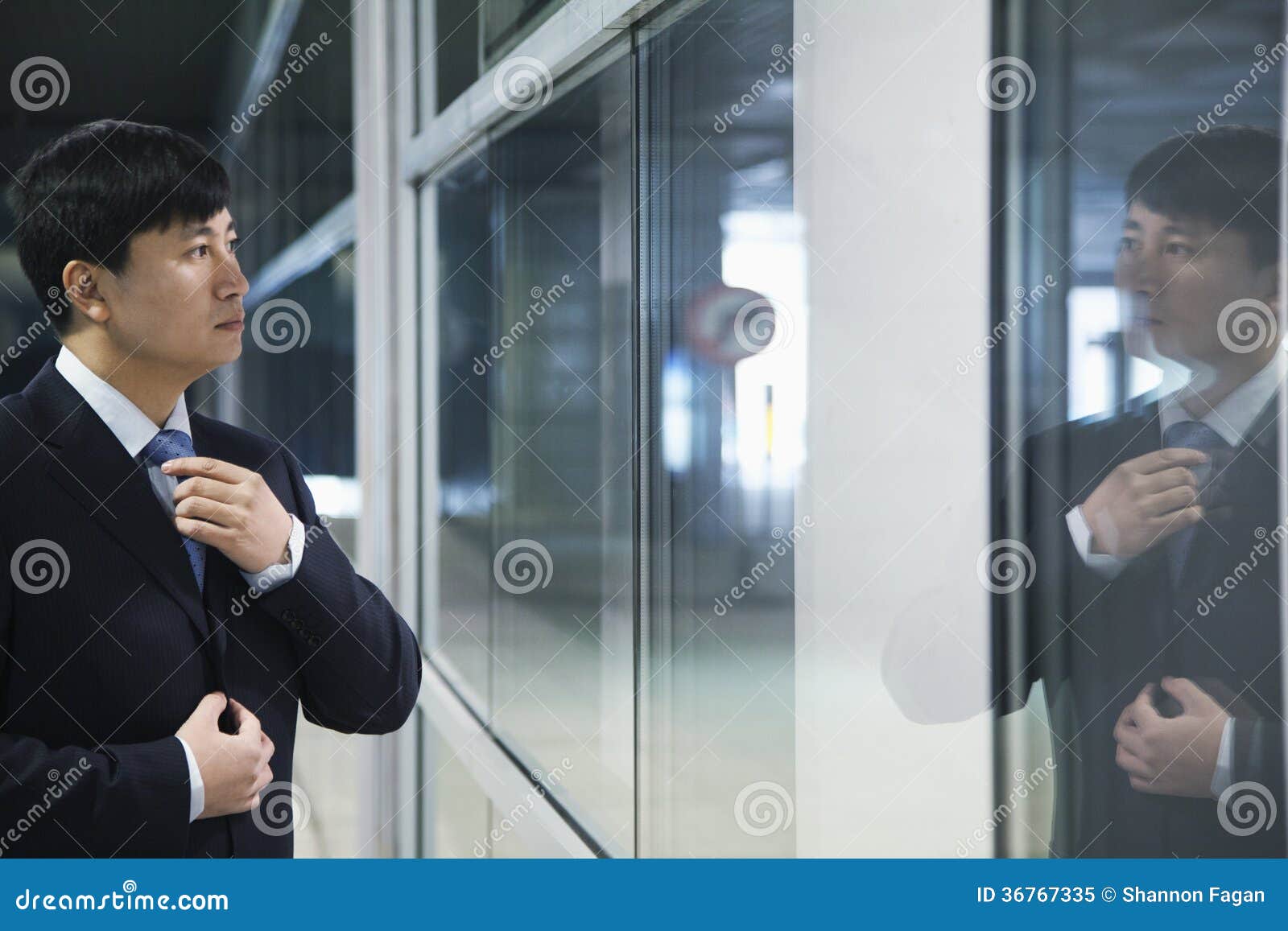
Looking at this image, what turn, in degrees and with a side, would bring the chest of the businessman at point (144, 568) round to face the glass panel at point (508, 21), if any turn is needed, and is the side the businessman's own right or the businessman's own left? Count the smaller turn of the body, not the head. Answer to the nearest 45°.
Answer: approximately 90° to the businessman's own left

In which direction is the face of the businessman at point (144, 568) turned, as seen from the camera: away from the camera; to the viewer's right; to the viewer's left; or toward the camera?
to the viewer's right

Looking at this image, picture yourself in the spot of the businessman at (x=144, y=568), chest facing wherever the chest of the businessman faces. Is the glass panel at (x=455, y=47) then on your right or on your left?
on your left

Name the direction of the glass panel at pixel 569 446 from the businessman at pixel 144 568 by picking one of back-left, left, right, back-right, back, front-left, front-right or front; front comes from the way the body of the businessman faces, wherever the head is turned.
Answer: left

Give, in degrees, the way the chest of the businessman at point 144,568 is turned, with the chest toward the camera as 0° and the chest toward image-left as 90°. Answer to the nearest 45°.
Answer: approximately 315°

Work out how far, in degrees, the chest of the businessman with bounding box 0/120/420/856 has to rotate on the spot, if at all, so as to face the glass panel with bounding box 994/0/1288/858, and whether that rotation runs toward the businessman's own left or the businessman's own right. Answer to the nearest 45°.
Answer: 0° — they already face it

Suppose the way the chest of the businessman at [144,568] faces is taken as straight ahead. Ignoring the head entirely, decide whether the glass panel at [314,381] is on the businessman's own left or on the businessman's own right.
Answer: on the businessman's own left

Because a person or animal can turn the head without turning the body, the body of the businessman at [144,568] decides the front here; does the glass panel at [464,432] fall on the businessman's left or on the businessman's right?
on the businessman's left
